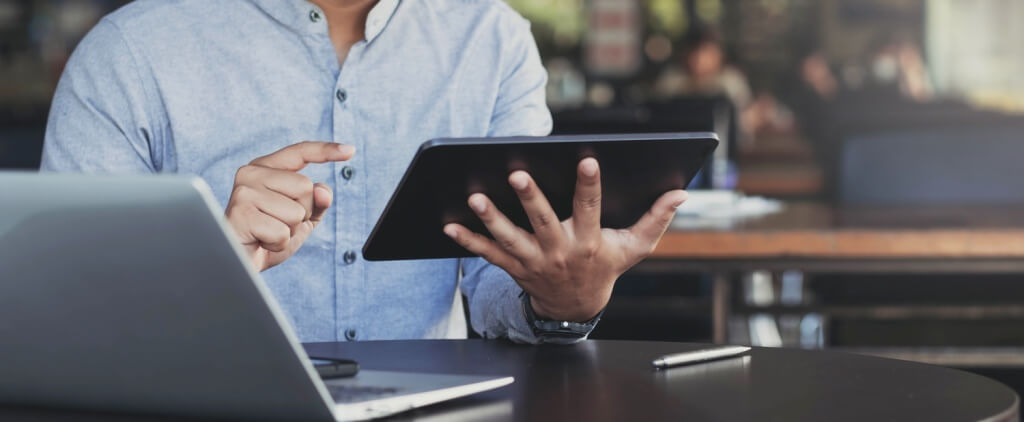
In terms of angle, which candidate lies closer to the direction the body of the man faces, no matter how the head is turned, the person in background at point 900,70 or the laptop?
the laptop

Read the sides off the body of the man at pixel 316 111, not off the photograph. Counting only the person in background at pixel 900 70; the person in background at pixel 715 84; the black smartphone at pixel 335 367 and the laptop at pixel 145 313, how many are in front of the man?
2

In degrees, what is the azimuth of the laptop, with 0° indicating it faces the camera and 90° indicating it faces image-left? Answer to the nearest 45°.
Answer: approximately 225°

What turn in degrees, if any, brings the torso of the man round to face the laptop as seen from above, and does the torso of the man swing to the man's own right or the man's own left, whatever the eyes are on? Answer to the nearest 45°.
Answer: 0° — they already face it

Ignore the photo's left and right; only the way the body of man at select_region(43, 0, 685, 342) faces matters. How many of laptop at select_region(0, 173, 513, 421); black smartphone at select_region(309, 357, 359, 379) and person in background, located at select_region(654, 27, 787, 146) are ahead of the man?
2

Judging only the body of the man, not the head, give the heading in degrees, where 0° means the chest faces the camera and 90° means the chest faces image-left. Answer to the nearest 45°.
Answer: approximately 0°

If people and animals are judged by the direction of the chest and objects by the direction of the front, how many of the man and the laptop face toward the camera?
1

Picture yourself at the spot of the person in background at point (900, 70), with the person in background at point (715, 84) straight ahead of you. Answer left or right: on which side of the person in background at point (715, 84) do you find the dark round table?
left

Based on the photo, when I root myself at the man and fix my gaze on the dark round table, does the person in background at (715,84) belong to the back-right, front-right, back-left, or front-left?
back-left

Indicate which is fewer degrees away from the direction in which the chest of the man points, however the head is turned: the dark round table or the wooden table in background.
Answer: the dark round table

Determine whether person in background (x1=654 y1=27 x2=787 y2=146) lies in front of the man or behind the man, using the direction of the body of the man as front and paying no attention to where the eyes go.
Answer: behind

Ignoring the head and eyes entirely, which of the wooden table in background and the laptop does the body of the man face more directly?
the laptop
